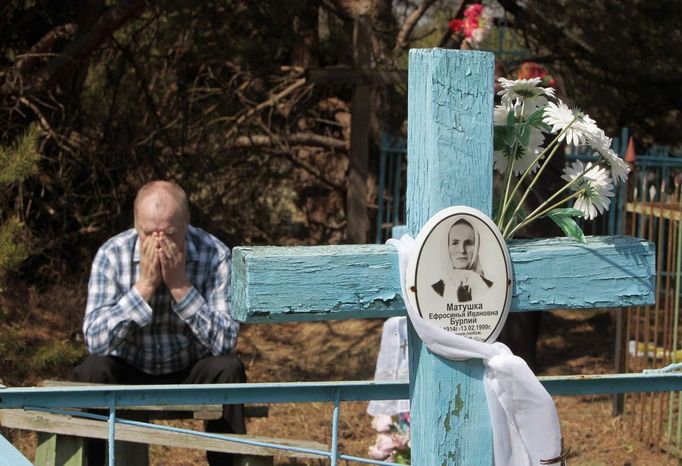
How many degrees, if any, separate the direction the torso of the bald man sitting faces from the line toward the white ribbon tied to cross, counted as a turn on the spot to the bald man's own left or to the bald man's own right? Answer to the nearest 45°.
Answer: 0° — they already face it

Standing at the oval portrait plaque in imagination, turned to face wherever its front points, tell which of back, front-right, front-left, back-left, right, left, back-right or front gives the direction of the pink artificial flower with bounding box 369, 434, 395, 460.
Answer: back

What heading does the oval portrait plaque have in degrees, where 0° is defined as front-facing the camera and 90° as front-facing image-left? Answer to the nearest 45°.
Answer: approximately 0°

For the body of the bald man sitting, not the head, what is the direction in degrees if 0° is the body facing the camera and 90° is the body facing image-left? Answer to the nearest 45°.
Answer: approximately 0°

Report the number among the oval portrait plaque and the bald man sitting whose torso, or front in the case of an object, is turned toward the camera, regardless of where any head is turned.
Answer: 2
